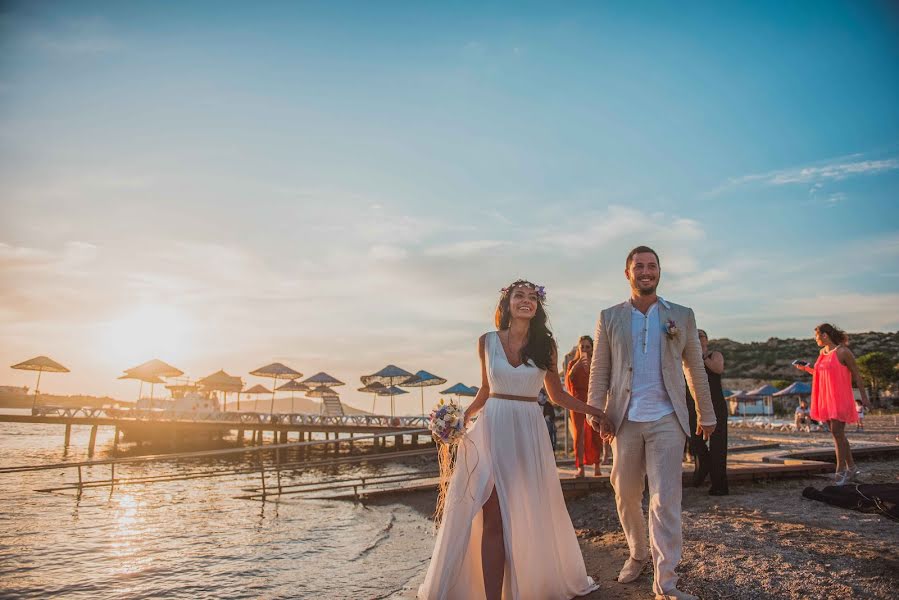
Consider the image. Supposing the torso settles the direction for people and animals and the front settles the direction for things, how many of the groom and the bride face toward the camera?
2

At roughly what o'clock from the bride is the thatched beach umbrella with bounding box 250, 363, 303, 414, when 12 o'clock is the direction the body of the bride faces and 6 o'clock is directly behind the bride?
The thatched beach umbrella is roughly at 5 o'clock from the bride.

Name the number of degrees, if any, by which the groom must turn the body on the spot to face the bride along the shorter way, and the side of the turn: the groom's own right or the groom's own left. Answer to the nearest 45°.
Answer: approximately 90° to the groom's own right

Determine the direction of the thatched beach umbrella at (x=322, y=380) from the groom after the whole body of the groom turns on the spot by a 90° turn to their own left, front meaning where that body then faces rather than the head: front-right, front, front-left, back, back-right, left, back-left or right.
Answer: back-left

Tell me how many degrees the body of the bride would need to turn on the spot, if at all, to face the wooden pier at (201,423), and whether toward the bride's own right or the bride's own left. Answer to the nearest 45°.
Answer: approximately 135° to the bride's own right

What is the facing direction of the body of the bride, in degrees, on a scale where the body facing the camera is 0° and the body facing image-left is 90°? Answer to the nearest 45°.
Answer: approximately 0°

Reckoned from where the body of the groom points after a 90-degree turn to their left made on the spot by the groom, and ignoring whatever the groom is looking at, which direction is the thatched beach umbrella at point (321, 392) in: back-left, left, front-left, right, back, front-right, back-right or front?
back-left

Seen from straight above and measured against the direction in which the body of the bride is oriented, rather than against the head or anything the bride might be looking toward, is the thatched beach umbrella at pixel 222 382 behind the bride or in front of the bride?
behind

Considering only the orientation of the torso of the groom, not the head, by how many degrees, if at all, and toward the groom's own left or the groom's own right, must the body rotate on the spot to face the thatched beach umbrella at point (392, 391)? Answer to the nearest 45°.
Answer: approximately 135° to the groom's own right

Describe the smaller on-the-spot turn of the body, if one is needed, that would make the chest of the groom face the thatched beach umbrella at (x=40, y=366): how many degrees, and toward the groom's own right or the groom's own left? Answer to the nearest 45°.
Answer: approximately 135° to the groom's own right

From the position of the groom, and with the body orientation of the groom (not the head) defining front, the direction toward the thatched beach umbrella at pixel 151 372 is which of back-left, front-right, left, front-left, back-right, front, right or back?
back-right
